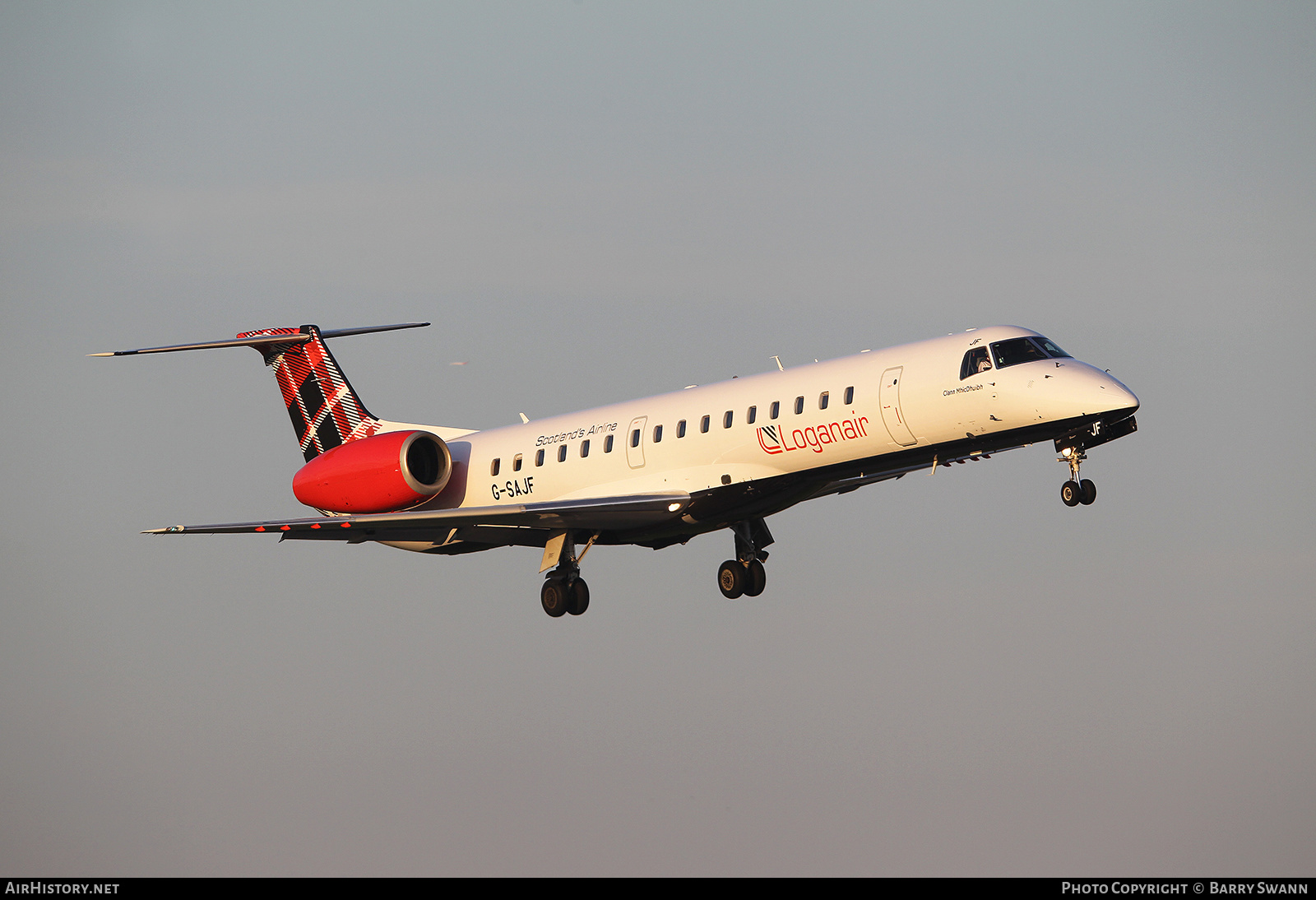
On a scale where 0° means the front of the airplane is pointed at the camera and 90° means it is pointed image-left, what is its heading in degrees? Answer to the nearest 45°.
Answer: approximately 315°
